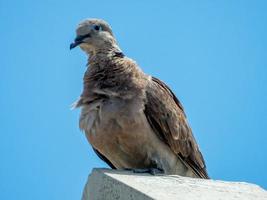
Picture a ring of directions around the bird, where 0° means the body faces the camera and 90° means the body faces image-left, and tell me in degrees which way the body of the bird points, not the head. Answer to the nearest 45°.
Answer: approximately 45°
